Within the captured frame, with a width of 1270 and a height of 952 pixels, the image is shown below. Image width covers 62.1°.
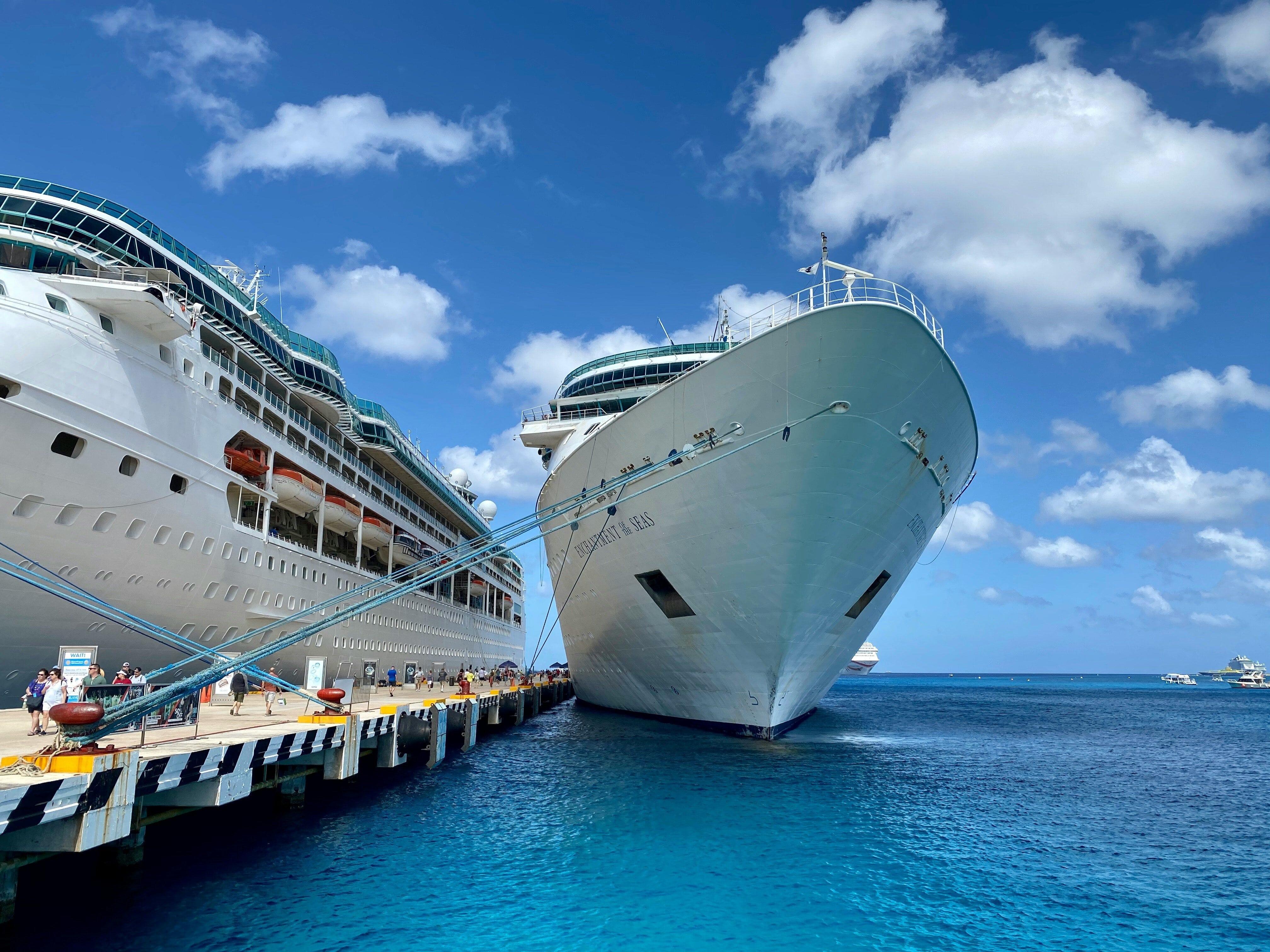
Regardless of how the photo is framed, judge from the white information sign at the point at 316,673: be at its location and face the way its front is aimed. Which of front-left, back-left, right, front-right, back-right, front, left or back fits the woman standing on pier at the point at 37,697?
front-right

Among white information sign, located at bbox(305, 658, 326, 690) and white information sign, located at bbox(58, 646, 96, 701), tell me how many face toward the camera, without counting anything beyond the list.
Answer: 2

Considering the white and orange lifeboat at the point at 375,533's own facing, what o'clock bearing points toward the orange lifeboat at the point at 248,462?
the orange lifeboat at the point at 248,462 is roughly at 11 o'clock from the white and orange lifeboat at the point at 375,533.

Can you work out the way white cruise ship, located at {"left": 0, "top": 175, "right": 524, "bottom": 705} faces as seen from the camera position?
facing the viewer and to the left of the viewer

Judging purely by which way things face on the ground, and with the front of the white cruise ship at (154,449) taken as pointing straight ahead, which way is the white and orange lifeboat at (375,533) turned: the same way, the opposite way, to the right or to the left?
the same way

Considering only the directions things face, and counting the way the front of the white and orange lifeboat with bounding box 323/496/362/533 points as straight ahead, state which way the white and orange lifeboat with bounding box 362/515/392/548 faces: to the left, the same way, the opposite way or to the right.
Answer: the same way

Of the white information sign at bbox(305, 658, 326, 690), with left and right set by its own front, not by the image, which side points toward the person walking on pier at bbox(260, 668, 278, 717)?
front

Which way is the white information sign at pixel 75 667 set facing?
toward the camera

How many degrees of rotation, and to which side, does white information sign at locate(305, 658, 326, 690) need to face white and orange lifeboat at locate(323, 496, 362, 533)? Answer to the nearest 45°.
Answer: approximately 180°

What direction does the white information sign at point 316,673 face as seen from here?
toward the camera
